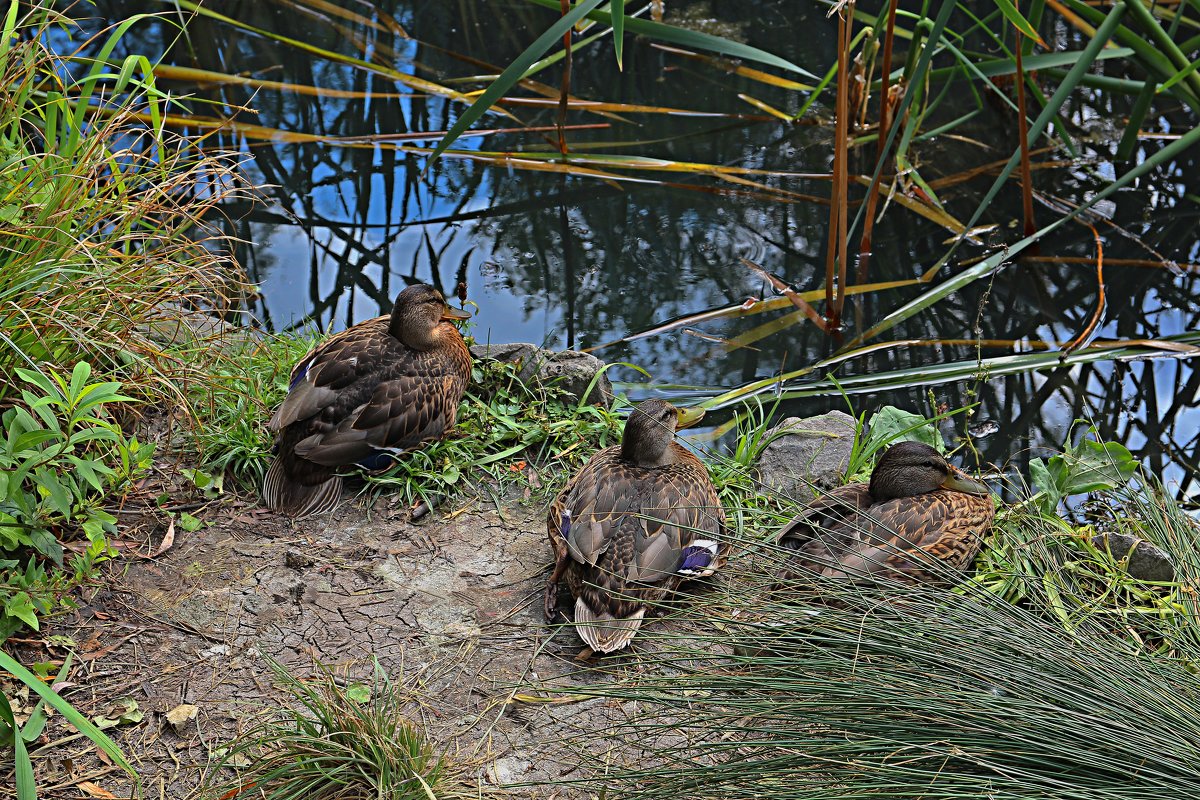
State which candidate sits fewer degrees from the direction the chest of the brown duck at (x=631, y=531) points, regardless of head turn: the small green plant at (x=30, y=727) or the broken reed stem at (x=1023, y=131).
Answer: the broken reed stem

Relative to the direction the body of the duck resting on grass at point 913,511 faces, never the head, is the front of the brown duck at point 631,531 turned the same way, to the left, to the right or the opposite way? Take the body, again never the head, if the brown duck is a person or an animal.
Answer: to the left

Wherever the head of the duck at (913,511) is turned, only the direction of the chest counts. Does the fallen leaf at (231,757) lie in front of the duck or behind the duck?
behind

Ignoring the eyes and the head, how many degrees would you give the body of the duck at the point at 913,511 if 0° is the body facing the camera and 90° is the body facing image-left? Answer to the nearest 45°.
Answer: approximately 270°

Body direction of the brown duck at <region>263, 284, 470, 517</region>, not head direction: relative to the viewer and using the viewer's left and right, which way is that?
facing away from the viewer and to the right of the viewer

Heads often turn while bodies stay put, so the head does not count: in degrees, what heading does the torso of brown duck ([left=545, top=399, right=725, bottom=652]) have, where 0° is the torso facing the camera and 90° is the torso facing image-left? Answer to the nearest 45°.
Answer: approximately 180°

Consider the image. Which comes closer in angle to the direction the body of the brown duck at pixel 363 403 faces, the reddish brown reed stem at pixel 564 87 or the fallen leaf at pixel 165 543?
the reddish brown reed stem

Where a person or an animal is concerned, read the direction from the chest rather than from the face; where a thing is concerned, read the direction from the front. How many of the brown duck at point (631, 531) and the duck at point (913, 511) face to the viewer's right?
1

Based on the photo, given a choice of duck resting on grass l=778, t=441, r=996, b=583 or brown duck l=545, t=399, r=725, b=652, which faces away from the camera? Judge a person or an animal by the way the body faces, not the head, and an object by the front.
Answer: the brown duck

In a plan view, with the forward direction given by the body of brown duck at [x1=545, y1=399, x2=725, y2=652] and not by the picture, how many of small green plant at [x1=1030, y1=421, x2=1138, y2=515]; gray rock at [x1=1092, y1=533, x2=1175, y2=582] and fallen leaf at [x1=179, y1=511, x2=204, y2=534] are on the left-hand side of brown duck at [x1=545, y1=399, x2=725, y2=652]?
1

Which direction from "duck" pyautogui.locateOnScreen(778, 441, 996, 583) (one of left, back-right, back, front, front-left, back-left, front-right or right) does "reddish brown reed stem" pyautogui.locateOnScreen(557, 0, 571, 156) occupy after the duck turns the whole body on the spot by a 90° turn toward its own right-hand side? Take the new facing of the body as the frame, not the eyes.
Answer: back-right

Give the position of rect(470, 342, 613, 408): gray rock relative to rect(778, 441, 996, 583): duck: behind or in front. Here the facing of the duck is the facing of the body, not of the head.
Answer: behind

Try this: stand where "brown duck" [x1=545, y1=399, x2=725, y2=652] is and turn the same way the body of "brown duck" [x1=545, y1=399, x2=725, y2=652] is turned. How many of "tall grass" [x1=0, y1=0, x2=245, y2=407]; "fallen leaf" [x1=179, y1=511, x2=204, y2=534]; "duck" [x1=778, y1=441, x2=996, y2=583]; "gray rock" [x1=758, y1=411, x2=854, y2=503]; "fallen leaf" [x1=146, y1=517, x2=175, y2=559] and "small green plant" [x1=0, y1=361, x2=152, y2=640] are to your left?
4
